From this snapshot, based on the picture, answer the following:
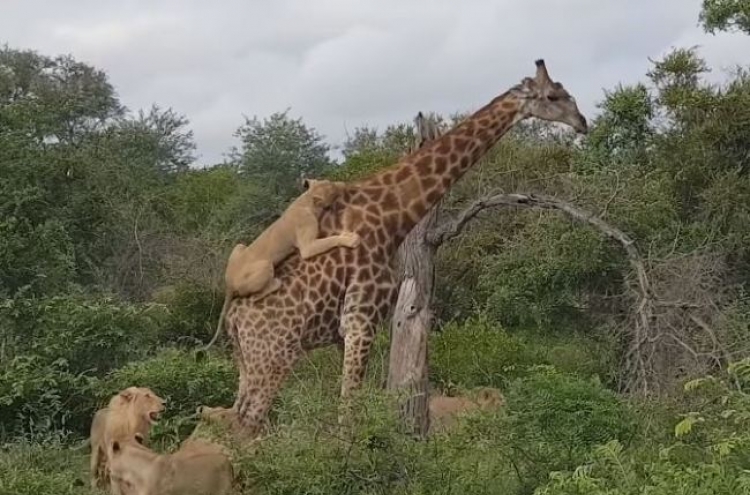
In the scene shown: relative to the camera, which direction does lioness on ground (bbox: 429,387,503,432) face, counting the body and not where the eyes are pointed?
to the viewer's right

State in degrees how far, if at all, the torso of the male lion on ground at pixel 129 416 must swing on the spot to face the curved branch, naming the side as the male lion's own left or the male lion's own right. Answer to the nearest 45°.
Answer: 0° — it already faces it

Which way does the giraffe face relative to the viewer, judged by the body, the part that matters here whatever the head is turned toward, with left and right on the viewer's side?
facing to the right of the viewer

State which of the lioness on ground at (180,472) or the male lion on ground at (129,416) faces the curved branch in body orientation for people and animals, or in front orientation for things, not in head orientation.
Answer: the male lion on ground at (129,416)

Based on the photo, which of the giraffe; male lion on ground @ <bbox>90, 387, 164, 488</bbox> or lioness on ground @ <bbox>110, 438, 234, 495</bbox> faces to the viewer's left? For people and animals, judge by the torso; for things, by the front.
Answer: lioness on ground @ <bbox>110, 438, 234, 495</bbox>

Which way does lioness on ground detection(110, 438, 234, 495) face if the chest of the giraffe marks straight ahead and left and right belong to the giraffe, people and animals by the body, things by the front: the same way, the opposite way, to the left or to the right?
the opposite way

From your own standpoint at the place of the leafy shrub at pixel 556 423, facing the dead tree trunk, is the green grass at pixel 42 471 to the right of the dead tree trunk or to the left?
left

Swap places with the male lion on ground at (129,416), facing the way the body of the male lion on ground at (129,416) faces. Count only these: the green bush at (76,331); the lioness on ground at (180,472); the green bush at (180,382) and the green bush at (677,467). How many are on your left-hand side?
2

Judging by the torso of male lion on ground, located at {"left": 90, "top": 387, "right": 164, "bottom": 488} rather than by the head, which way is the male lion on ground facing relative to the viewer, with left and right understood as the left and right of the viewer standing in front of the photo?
facing to the right of the viewer

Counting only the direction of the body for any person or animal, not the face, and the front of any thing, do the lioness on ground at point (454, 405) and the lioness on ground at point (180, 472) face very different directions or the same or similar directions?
very different directions

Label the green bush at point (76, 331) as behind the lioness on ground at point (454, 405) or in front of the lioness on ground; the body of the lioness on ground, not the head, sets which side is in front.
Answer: behind

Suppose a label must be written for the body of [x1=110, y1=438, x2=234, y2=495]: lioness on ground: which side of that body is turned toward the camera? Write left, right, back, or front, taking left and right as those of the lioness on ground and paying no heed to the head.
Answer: left
